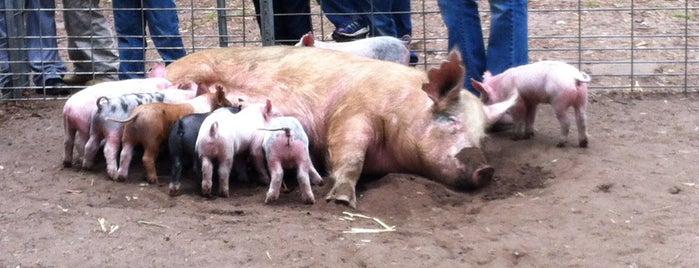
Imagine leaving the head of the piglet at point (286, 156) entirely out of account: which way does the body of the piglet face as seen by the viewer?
away from the camera

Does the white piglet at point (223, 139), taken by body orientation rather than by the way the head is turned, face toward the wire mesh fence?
yes

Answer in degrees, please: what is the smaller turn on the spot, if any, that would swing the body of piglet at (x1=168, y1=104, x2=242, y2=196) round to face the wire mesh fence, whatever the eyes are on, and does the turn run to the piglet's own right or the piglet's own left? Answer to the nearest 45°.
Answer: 0° — it already faces it

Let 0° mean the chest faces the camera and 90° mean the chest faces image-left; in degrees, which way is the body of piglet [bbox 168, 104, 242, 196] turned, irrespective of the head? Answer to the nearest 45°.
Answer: approximately 225°

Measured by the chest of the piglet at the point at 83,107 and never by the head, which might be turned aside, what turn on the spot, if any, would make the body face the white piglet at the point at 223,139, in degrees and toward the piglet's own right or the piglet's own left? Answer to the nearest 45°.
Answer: approximately 90° to the piglet's own right

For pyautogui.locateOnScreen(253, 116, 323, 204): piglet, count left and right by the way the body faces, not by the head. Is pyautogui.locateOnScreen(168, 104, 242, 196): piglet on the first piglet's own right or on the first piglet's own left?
on the first piglet's own left

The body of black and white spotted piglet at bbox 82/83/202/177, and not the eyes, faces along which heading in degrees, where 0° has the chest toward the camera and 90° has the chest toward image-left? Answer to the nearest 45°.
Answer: approximately 225°

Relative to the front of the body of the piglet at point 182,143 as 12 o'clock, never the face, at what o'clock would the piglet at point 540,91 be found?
the piglet at point 540,91 is roughly at 1 o'clock from the piglet at point 182,143.

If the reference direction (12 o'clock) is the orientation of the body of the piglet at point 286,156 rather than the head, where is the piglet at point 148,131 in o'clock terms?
the piglet at point 148,131 is roughly at 10 o'clock from the piglet at point 286,156.

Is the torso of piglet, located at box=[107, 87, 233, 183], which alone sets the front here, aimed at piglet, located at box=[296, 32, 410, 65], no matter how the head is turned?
yes

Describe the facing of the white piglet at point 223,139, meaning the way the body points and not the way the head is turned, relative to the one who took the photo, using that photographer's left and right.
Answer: facing away from the viewer and to the right of the viewer
